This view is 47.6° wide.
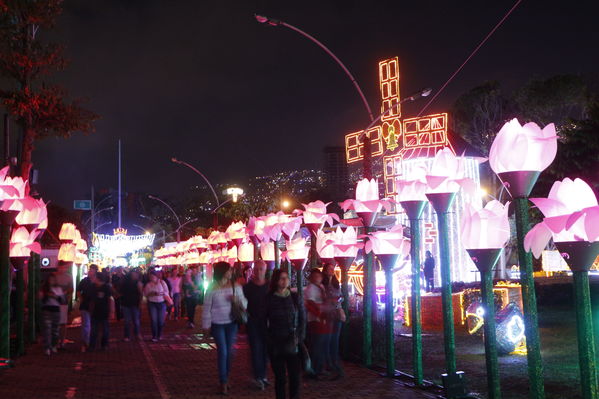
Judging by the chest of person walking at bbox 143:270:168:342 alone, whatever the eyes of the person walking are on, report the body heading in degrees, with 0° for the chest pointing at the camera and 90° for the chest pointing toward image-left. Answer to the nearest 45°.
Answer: approximately 0°

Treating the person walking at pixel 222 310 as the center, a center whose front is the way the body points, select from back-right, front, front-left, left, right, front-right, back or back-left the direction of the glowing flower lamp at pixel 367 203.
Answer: back-left

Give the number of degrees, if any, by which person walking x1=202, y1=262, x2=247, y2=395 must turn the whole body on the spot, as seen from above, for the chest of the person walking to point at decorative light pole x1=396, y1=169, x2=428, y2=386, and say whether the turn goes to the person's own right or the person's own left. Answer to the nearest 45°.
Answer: approximately 90° to the person's own left

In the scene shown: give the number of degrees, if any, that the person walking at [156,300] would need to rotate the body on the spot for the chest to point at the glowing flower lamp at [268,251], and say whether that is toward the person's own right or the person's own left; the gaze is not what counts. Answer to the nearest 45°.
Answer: approximately 90° to the person's own left

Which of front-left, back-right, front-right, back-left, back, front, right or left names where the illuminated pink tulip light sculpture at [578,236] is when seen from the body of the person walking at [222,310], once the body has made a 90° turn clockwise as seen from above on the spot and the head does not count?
back-left

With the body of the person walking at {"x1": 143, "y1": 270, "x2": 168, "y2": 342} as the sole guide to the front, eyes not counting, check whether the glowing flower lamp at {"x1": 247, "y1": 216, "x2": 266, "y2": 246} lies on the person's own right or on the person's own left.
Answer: on the person's own left

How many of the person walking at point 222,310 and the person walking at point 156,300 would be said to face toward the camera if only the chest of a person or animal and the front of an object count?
2

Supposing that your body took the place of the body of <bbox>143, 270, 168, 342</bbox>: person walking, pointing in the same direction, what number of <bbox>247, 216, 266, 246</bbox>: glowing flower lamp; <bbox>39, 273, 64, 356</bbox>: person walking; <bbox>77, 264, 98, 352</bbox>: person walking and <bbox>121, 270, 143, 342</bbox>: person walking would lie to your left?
1

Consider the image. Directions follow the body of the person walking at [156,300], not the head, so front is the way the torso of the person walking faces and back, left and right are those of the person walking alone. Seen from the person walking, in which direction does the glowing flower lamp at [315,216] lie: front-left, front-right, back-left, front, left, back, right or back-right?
front-left

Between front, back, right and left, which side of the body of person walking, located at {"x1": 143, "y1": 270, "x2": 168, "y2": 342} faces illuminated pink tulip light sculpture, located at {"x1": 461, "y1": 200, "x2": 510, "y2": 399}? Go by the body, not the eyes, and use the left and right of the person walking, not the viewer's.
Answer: front
